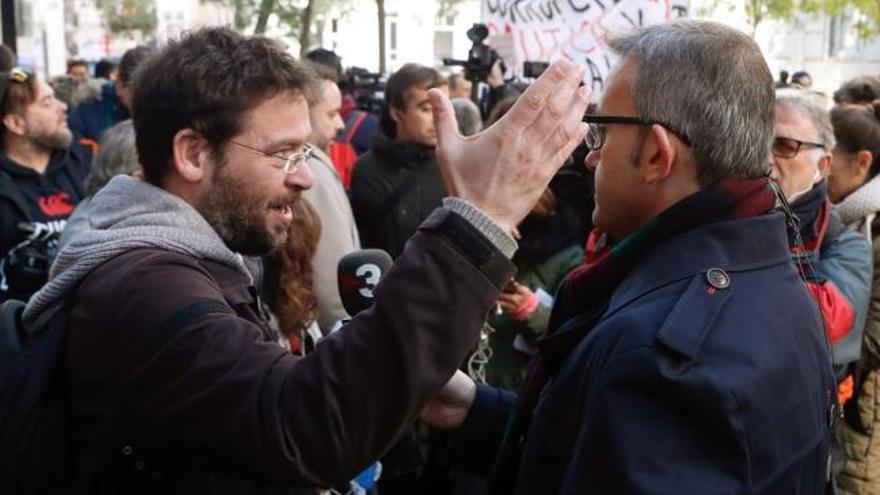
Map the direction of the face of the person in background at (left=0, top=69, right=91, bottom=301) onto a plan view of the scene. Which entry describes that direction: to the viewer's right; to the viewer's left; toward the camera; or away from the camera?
to the viewer's right

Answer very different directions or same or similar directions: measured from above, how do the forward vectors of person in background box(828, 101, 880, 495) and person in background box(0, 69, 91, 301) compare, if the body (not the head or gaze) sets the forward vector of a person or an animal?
very different directions

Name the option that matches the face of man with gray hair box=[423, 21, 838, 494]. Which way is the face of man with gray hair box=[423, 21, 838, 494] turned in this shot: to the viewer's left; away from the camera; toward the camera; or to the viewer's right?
to the viewer's left

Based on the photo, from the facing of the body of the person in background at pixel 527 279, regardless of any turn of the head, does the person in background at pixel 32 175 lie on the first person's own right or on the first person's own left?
on the first person's own right

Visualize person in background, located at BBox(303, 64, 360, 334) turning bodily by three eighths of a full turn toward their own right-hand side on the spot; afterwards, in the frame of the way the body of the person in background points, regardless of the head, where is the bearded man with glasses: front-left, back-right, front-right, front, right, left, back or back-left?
front-left

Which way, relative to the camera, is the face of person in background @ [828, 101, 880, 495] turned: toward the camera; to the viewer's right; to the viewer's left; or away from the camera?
to the viewer's left

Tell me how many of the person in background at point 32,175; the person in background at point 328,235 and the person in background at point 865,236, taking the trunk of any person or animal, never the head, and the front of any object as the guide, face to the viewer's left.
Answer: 1

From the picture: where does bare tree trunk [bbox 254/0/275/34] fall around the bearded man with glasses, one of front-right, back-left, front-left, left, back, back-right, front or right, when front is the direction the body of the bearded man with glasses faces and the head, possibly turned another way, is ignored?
left

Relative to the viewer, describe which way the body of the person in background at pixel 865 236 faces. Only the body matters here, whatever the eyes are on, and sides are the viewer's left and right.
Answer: facing to the left of the viewer

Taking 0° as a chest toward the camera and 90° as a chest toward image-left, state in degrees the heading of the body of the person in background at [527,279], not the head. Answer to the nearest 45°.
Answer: approximately 45°
